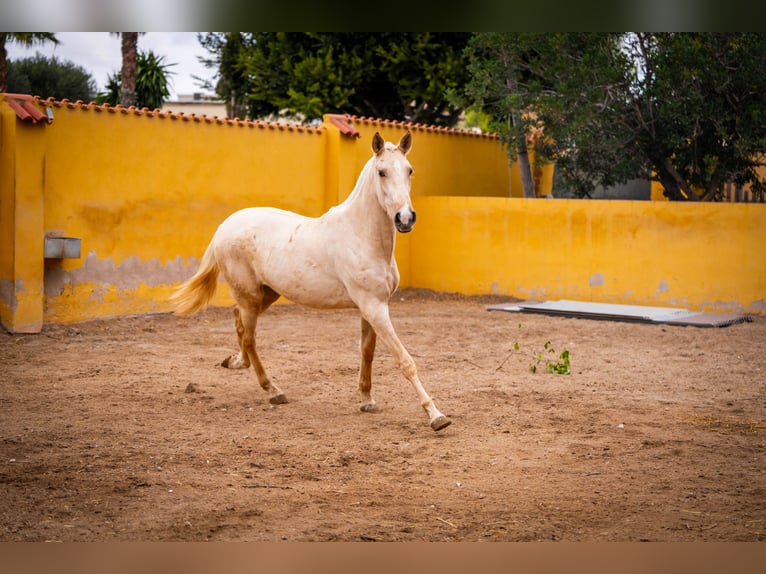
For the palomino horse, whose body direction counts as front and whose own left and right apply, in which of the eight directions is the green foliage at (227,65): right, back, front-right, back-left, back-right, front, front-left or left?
back-left

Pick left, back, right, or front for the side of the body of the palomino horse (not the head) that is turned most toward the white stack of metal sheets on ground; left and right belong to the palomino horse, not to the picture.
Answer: left

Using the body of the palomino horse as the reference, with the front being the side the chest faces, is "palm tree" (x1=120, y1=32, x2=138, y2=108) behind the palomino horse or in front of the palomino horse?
behind

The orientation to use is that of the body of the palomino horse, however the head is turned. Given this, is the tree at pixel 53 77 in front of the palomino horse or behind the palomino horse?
behind

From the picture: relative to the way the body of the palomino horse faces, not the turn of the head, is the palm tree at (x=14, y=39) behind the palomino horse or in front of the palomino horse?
behind

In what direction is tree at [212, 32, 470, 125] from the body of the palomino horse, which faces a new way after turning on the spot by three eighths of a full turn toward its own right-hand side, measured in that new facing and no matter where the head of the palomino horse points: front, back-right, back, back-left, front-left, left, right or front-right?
right

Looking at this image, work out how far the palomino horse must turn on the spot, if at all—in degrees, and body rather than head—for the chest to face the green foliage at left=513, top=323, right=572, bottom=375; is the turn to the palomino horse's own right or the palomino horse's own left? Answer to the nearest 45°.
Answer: approximately 90° to the palomino horse's own left
